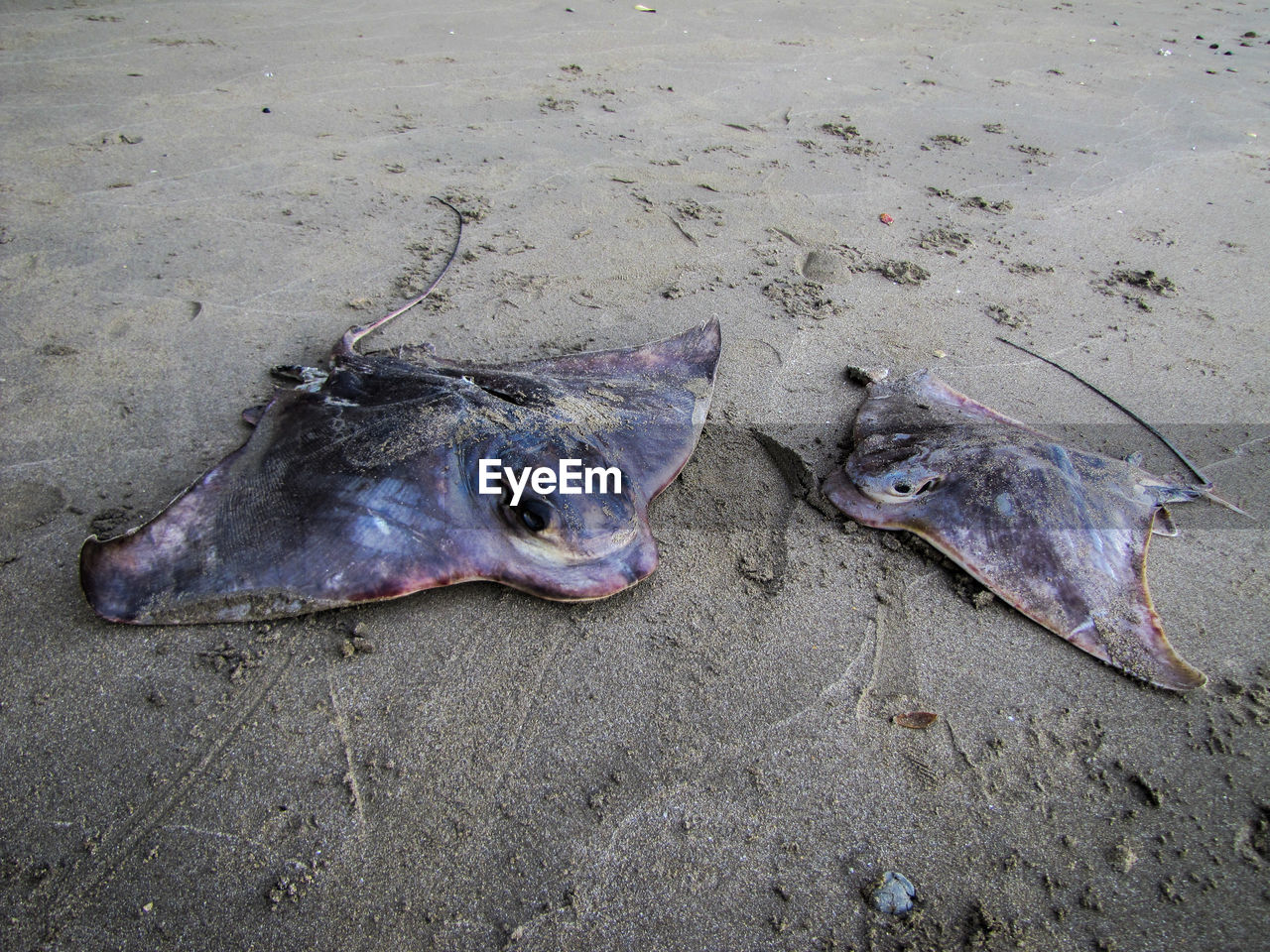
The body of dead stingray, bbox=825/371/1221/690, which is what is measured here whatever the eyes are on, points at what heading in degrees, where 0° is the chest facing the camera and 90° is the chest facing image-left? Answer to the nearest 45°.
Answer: approximately 90°

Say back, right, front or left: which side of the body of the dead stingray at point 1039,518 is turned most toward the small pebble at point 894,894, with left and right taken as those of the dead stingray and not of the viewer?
left

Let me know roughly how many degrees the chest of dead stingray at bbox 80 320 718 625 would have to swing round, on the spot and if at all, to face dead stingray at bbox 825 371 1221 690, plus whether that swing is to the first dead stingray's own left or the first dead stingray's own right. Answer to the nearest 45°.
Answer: approximately 45° to the first dead stingray's own left

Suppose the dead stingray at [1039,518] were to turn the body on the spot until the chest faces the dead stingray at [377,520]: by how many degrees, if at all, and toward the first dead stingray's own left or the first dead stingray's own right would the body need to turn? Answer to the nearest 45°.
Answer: approximately 45° to the first dead stingray's own left

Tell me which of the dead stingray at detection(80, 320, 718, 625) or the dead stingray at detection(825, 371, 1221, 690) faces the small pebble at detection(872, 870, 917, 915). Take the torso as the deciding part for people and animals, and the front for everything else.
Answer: the dead stingray at detection(80, 320, 718, 625)

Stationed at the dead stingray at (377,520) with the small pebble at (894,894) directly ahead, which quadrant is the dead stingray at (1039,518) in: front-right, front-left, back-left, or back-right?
front-left

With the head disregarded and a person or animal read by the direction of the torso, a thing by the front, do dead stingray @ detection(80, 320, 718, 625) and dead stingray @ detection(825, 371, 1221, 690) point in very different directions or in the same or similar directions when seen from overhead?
very different directions

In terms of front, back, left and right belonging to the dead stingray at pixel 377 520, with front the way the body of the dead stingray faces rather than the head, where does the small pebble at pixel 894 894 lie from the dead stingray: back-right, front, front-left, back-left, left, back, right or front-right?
front

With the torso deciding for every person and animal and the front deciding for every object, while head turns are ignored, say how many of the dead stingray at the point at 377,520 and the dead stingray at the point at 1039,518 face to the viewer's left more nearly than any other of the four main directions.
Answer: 1

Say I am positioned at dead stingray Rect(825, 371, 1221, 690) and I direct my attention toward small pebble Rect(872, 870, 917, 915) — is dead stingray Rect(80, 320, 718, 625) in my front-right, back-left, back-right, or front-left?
front-right

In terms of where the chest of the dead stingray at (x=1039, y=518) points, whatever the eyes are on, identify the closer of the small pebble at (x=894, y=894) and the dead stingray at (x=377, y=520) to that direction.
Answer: the dead stingray
